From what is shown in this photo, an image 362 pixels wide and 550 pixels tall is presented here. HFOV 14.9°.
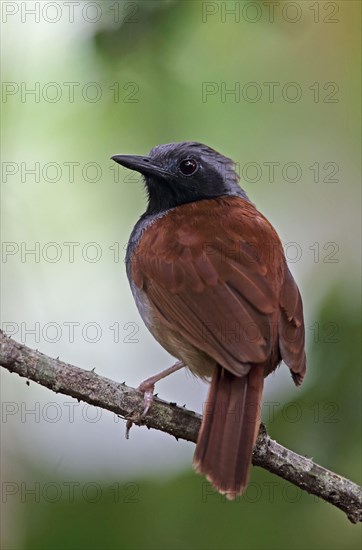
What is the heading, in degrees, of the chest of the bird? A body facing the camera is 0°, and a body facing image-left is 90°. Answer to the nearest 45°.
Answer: approximately 135°
